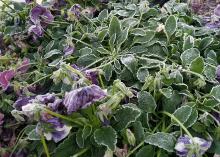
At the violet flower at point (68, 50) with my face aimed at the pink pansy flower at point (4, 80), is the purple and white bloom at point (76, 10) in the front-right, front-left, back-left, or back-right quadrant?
back-right

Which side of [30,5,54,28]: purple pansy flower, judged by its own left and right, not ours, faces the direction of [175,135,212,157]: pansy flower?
front
